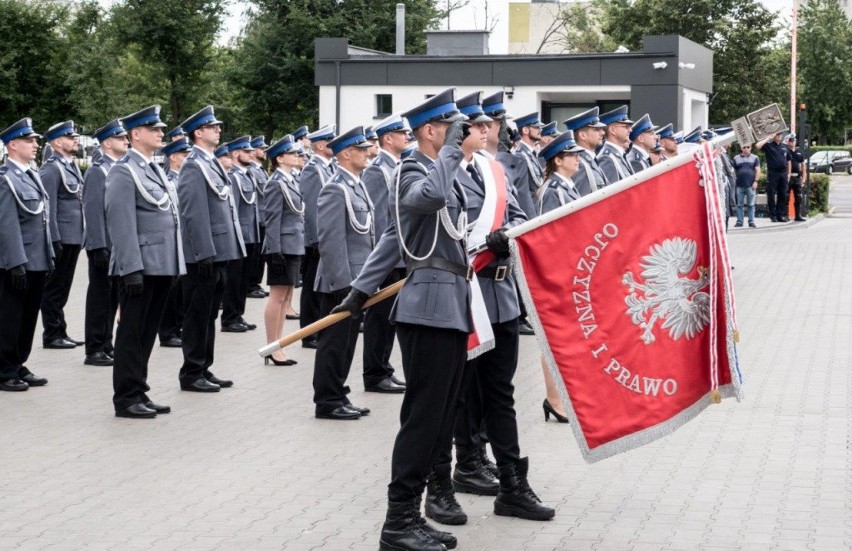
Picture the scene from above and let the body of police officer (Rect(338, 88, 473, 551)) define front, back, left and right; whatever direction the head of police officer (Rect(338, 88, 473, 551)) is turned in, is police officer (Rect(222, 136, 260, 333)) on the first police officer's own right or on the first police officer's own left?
on the first police officer's own left

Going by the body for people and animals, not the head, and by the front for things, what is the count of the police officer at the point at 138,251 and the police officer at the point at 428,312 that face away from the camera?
0

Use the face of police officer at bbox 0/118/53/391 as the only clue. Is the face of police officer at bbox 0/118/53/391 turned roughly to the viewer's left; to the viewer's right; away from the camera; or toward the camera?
to the viewer's right

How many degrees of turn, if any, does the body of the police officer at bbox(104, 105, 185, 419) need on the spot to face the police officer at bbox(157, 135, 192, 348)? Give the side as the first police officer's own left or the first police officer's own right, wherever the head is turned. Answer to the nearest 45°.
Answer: approximately 135° to the first police officer's own left

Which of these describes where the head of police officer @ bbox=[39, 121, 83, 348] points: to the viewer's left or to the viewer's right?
to the viewer's right

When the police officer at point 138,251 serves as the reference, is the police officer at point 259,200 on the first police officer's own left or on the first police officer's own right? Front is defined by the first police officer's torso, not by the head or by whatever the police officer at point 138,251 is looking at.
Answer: on the first police officer's own left

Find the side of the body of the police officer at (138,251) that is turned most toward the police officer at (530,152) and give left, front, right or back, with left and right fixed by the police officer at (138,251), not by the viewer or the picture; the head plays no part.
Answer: left

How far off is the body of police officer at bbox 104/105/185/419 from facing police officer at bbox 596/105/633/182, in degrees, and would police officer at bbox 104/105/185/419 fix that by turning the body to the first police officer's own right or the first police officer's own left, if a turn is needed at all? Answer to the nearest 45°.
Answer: approximately 90° to the first police officer's own left

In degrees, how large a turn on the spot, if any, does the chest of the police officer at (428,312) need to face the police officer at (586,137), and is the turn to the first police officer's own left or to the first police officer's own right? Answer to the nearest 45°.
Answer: approximately 90° to the first police officer's own left

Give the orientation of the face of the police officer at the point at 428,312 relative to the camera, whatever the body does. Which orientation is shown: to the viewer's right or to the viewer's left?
to the viewer's right
